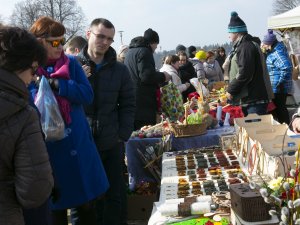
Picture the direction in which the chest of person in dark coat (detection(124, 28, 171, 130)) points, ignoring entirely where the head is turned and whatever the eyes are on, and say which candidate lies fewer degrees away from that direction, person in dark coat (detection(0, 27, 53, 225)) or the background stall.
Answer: the background stall

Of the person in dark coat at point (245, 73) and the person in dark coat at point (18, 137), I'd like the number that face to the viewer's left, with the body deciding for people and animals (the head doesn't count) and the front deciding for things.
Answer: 1

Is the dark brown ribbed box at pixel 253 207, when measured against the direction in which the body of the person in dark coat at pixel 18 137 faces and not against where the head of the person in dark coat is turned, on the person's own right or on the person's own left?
on the person's own right

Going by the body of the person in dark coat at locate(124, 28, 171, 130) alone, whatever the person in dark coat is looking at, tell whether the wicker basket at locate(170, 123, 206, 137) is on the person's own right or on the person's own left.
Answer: on the person's own right

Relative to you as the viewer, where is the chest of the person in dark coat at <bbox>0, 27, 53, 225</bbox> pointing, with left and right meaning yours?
facing away from the viewer and to the right of the viewer

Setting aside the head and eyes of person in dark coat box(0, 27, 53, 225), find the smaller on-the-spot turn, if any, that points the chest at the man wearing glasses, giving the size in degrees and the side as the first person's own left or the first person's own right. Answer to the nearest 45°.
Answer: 0° — they already face them

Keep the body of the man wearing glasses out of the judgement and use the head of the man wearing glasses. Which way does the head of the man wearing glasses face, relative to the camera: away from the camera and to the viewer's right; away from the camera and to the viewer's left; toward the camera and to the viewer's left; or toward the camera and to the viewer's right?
toward the camera and to the viewer's right

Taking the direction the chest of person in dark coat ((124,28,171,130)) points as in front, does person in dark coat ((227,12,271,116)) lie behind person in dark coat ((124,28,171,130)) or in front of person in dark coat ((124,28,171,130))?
in front

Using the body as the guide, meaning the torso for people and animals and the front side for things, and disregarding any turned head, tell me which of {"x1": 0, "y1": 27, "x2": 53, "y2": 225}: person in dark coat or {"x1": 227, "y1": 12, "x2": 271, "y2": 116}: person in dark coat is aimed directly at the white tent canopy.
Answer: {"x1": 0, "y1": 27, "x2": 53, "y2": 225}: person in dark coat

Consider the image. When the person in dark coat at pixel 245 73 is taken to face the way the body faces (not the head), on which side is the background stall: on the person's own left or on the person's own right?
on the person's own right

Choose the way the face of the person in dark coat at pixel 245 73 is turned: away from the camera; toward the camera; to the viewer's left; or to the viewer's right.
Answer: to the viewer's left

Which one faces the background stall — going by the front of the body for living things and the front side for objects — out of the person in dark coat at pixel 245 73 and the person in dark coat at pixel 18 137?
the person in dark coat at pixel 18 137

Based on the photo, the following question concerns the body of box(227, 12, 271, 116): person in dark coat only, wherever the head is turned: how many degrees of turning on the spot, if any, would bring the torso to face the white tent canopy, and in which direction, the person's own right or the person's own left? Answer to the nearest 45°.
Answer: approximately 90° to the person's own right

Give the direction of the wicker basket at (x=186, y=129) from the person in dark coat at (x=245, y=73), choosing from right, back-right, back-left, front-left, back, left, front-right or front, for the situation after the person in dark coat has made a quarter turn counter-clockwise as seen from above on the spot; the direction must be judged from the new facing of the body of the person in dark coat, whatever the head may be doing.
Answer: front-right

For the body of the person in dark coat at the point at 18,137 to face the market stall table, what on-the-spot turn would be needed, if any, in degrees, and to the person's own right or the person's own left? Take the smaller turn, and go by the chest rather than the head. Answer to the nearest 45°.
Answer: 0° — they already face it

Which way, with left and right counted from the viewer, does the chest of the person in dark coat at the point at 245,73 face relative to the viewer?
facing to the left of the viewer
